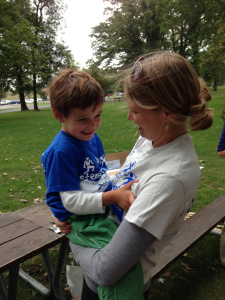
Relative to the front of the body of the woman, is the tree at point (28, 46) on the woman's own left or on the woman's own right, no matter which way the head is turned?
on the woman's own right

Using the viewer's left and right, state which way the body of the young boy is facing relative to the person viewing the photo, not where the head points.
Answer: facing the viewer and to the right of the viewer

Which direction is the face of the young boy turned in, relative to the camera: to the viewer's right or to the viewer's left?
to the viewer's right

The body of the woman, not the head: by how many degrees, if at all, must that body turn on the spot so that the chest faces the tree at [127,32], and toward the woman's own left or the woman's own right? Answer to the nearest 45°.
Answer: approximately 90° to the woman's own right

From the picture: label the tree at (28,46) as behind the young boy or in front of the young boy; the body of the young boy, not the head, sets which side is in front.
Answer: behind

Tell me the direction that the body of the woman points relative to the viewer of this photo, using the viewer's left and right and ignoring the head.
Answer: facing to the left of the viewer

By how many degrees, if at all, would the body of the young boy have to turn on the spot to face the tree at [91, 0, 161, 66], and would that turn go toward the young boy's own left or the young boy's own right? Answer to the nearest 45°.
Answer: approximately 135° to the young boy's own left

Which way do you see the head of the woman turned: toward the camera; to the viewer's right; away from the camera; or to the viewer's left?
to the viewer's left
